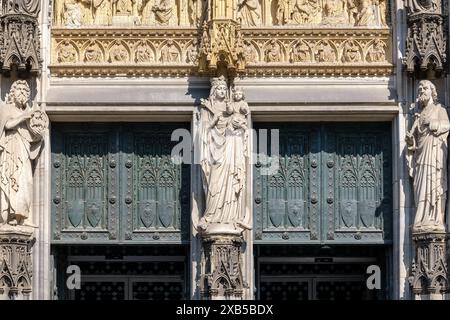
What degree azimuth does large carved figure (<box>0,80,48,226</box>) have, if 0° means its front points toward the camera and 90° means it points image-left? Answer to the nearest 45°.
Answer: approximately 315°

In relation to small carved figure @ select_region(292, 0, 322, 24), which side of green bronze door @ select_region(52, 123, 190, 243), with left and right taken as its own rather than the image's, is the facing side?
left

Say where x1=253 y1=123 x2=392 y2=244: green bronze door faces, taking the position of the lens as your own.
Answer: facing the viewer

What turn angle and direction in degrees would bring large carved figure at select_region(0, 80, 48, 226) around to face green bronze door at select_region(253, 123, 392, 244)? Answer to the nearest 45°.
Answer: approximately 45° to its left

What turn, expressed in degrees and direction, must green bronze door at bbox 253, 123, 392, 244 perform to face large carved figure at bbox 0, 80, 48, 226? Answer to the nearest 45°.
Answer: approximately 90° to its right

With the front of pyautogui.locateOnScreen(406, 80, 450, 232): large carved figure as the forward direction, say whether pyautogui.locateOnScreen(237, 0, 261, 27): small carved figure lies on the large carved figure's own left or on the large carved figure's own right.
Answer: on the large carved figure's own right

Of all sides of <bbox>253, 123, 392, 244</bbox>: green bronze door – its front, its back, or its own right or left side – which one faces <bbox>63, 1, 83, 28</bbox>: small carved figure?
right

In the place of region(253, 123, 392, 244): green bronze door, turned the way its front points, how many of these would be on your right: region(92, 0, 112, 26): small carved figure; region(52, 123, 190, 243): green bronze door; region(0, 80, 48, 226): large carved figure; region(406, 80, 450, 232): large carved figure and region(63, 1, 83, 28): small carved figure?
4

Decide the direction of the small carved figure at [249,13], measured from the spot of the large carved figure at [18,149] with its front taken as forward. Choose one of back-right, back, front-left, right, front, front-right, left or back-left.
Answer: front-left

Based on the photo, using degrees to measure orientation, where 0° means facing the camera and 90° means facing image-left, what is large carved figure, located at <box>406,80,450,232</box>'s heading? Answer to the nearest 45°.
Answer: approximately 45°

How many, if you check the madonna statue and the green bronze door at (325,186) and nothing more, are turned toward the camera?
2

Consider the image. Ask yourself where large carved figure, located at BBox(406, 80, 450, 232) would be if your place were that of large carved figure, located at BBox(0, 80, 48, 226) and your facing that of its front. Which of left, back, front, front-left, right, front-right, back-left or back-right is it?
front-left

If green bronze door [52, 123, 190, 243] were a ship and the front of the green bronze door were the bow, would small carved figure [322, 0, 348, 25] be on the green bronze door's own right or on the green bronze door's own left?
on the green bronze door's own left
